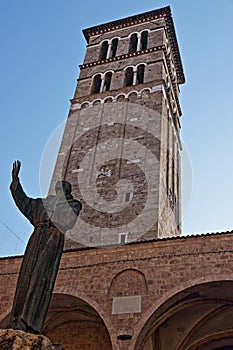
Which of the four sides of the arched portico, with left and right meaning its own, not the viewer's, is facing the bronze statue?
front

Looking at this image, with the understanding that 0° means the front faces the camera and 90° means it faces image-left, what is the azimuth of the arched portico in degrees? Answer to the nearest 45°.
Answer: approximately 0°

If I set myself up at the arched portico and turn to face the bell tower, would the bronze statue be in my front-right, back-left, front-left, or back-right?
back-left
